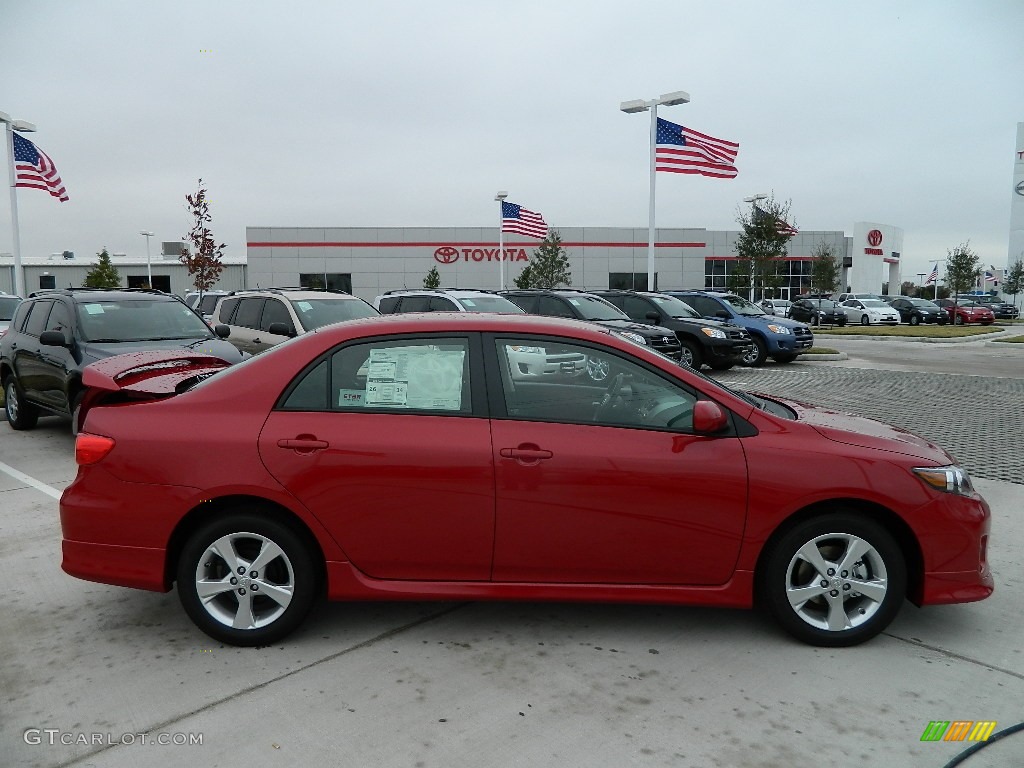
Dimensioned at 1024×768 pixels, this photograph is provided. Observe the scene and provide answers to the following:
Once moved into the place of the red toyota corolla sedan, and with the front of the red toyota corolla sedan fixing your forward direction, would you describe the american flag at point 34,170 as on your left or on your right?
on your left

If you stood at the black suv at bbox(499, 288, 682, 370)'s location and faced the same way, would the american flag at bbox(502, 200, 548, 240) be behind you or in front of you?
behind

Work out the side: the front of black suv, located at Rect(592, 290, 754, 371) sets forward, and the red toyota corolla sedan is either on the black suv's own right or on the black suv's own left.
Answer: on the black suv's own right

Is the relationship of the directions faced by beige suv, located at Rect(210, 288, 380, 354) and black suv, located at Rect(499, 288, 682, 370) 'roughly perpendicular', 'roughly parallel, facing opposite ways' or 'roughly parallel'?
roughly parallel

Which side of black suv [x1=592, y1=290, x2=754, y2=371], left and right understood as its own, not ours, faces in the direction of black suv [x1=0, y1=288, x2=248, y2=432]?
right

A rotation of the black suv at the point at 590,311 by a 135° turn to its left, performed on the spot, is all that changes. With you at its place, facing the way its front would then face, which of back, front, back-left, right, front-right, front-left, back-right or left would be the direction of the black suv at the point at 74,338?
back-left

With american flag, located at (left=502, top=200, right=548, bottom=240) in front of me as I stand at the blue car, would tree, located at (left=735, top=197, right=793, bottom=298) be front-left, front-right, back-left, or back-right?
front-right

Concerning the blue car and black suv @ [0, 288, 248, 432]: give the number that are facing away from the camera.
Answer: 0

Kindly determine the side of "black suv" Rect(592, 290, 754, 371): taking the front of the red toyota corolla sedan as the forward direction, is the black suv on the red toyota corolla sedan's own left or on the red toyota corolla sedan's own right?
on the red toyota corolla sedan's own left

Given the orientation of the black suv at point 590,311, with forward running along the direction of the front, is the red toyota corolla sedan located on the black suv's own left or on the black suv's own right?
on the black suv's own right

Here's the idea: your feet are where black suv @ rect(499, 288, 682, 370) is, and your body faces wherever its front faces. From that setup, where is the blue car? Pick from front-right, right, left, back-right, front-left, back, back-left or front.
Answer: left

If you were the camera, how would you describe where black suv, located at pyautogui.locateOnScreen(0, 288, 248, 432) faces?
facing the viewer and to the right of the viewer

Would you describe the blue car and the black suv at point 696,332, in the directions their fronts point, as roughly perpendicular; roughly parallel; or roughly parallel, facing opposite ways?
roughly parallel

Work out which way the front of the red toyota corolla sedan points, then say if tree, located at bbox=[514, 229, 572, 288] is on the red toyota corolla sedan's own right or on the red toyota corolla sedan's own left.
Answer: on the red toyota corolla sedan's own left

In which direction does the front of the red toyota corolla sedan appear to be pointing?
to the viewer's right
